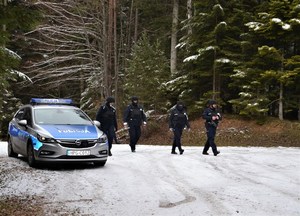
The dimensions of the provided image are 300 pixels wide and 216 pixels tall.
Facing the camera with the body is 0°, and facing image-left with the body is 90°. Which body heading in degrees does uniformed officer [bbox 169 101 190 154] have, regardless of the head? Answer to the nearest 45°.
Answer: approximately 0°

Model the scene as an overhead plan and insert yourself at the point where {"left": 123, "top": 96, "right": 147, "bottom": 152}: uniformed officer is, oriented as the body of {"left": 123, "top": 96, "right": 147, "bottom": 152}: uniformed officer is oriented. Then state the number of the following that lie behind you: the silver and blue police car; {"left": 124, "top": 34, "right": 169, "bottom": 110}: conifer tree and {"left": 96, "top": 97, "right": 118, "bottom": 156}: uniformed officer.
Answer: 1

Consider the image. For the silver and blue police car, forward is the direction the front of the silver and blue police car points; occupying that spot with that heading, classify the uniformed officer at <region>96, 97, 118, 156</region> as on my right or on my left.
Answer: on my left

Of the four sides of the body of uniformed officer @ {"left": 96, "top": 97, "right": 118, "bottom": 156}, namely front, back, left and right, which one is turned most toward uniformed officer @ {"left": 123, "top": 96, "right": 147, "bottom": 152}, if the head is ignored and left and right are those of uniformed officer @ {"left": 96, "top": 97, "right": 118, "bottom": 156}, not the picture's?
left

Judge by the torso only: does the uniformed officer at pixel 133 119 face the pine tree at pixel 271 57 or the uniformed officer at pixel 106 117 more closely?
the uniformed officer

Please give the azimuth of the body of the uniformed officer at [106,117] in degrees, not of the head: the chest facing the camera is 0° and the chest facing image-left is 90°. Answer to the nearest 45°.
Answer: approximately 315°

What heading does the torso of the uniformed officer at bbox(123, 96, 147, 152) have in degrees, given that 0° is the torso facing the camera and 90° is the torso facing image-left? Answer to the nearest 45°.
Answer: approximately 0°
